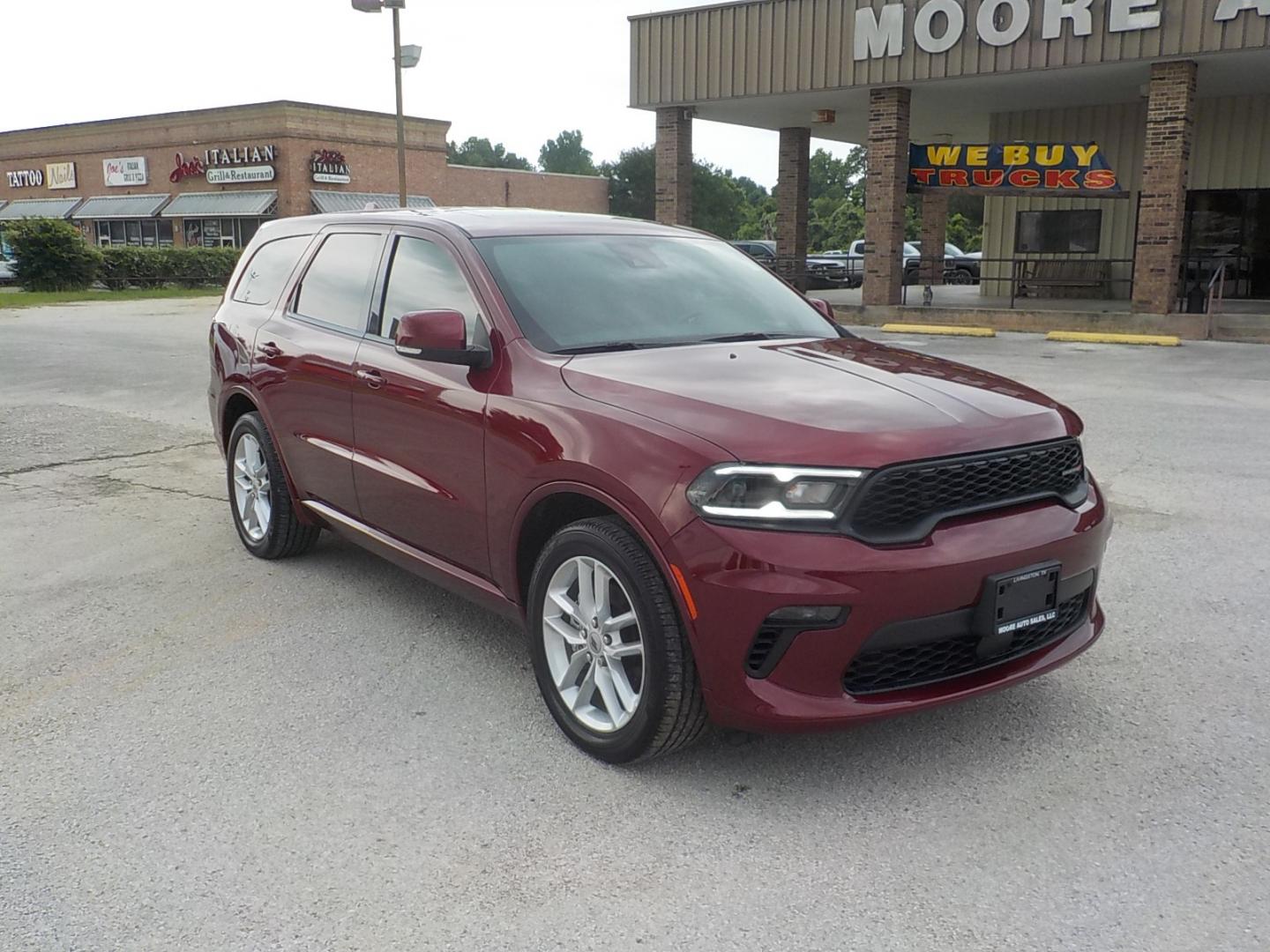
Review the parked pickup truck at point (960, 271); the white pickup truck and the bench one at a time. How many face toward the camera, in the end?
1

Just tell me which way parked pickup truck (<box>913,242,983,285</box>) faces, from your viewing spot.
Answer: facing to the right of the viewer

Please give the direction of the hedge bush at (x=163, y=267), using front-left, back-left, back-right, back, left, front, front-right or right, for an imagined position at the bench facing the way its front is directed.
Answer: right

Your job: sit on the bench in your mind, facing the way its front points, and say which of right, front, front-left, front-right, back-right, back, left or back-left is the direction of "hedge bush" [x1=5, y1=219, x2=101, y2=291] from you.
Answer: right

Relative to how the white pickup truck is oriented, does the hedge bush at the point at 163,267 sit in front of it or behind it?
behind

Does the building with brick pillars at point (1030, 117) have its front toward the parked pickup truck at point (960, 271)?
no

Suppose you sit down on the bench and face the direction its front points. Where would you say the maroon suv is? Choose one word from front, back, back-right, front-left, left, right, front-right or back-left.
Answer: front

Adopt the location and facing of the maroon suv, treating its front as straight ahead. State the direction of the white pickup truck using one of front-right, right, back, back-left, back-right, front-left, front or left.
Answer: back-left

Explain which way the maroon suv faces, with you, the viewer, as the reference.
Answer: facing the viewer and to the right of the viewer

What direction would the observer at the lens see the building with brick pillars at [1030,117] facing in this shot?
facing the viewer

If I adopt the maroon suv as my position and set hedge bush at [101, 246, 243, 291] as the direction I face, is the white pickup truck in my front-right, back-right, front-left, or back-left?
front-right

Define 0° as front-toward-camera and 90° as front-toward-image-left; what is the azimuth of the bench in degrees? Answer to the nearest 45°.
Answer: approximately 0°

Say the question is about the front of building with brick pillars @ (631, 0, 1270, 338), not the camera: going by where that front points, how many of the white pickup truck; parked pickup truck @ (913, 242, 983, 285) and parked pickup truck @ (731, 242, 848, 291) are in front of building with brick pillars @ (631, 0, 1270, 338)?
0

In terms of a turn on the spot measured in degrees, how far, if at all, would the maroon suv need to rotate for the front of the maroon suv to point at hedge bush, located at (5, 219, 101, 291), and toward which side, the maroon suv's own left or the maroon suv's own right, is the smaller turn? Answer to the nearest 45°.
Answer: approximately 180°

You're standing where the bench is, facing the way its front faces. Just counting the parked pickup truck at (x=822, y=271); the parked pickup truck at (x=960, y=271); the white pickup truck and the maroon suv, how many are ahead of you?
1

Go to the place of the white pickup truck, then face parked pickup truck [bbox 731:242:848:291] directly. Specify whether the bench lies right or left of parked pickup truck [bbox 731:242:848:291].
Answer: left
